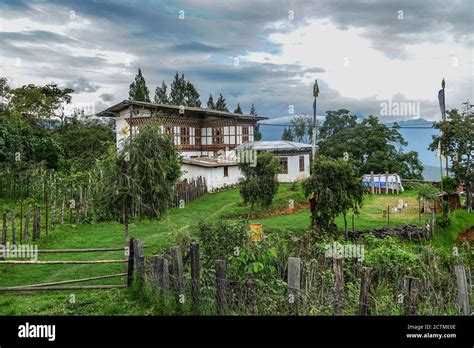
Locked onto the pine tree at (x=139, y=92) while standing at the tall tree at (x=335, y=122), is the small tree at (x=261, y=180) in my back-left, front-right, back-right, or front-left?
front-left

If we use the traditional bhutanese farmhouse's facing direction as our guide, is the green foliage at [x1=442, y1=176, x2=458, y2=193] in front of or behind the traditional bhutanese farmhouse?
in front

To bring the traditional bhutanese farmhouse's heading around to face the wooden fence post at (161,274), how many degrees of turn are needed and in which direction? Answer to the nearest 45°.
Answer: approximately 45° to its right

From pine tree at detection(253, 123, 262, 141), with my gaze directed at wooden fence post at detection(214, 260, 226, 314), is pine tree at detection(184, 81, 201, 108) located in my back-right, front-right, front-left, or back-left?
front-right

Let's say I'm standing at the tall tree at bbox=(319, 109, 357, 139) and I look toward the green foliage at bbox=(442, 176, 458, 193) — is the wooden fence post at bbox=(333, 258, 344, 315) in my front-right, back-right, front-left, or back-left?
front-right

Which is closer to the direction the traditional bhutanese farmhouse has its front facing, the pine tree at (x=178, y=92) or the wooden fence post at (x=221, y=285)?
the wooden fence post

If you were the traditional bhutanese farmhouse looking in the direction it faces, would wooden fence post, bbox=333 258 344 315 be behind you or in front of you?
in front

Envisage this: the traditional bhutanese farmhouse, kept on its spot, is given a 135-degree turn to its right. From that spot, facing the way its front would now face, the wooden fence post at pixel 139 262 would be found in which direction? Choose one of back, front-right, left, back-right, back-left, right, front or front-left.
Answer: left

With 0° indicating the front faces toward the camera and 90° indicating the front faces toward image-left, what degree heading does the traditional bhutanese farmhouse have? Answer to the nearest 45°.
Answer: approximately 315°

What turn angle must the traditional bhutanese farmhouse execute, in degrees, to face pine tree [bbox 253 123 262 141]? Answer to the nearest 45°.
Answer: approximately 90° to its left
